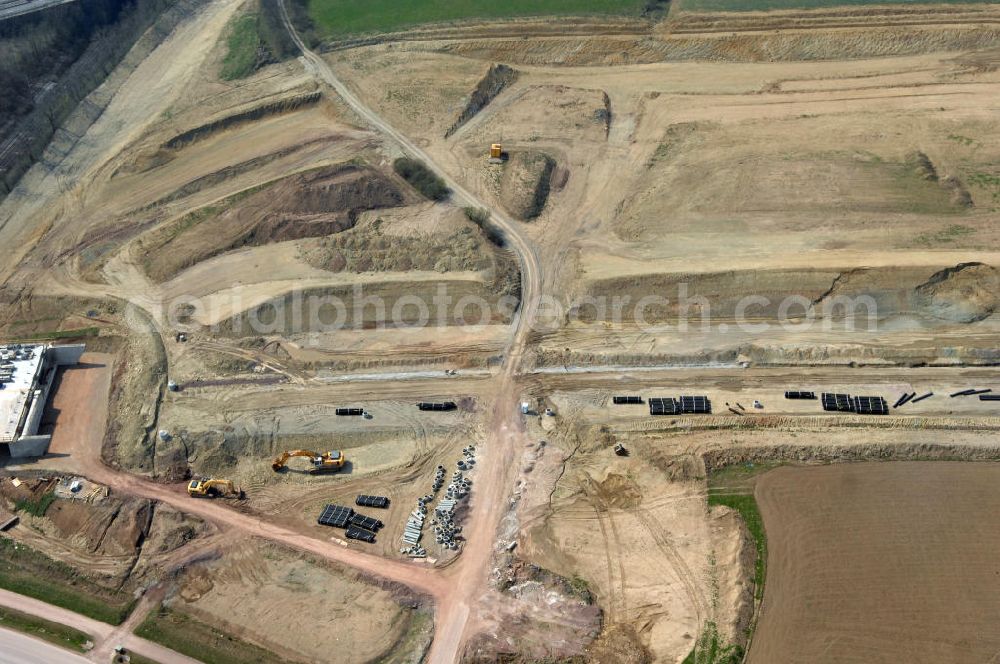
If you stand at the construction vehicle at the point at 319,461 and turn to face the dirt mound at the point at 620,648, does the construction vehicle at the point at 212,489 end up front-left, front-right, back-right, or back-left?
back-right

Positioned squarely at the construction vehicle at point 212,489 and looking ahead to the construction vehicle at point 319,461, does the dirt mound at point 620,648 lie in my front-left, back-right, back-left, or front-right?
front-right

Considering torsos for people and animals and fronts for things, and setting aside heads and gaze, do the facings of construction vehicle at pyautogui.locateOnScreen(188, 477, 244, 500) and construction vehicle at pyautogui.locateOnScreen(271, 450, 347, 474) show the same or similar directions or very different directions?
very different directions

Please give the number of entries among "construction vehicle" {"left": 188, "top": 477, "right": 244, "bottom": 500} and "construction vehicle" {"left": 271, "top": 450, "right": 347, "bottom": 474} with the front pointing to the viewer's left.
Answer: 1

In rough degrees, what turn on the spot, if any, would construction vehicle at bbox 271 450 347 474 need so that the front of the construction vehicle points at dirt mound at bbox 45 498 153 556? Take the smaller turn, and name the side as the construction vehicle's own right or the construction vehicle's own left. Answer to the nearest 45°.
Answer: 0° — it already faces it

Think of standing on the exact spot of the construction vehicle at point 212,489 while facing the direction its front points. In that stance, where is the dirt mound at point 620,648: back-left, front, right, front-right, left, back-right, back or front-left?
front-right

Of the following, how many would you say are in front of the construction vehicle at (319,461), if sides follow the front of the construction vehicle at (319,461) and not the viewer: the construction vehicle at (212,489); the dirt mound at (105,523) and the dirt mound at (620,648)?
2

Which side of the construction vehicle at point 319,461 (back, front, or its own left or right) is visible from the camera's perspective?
left

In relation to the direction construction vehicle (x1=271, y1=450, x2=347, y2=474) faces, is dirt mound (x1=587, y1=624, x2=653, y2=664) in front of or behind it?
behind

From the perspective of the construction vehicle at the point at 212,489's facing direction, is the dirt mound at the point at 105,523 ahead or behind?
behind

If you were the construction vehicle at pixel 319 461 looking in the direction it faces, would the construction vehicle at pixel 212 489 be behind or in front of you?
in front
